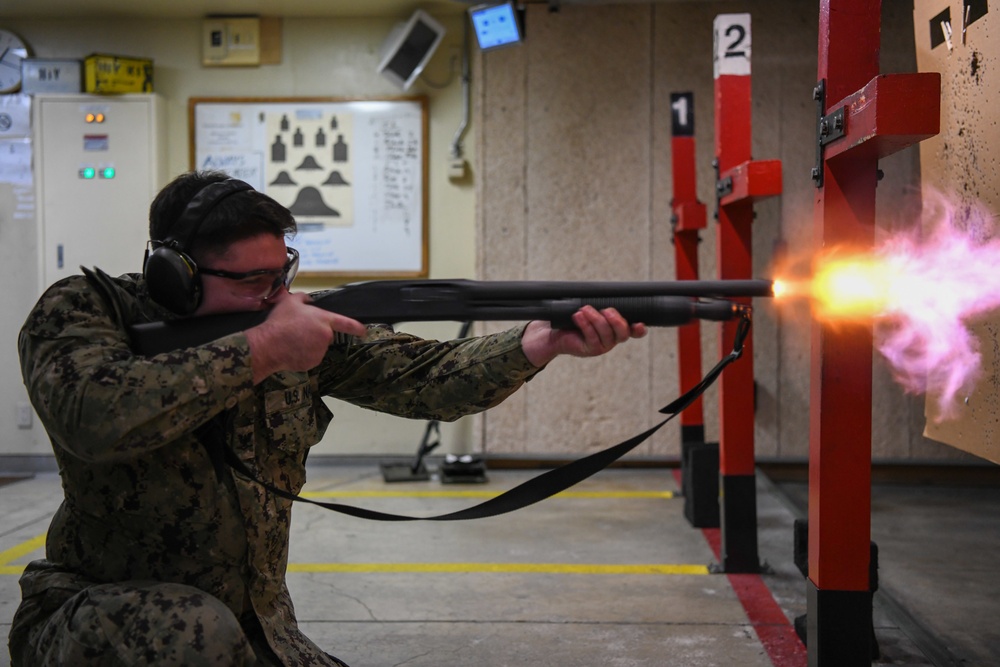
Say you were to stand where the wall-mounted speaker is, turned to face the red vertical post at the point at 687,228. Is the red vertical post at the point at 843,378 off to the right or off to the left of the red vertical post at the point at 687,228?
right

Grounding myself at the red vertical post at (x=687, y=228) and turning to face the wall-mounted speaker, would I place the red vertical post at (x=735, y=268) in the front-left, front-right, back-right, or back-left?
back-left

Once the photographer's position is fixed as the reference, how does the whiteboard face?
facing the viewer

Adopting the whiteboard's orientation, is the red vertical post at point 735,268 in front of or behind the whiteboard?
in front

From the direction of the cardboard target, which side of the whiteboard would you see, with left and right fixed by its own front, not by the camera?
front

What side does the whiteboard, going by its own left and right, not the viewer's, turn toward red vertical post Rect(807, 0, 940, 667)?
front

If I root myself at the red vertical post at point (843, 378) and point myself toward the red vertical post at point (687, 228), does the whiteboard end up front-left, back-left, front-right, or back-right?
front-left
